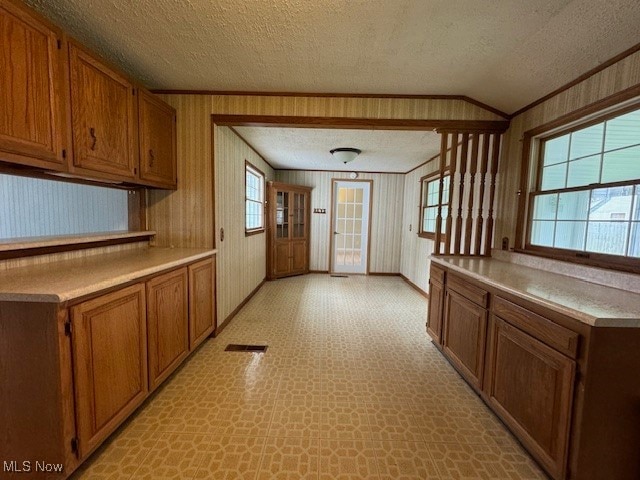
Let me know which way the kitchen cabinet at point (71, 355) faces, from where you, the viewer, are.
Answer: facing the viewer and to the right of the viewer

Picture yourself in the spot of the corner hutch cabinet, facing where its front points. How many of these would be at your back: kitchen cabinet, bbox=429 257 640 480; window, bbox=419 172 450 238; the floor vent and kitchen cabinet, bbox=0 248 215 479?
0

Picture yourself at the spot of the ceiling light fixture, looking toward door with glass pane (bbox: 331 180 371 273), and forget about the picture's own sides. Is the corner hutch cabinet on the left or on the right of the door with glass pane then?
left

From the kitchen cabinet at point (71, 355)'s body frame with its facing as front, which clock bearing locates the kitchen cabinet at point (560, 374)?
the kitchen cabinet at point (560, 374) is roughly at 12 o'clock from the kitchen cabinet at point (71, 355).

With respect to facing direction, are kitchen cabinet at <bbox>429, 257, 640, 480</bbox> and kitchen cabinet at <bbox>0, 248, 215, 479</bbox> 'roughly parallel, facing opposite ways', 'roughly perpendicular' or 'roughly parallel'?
roughly parallel, facing opposite ways

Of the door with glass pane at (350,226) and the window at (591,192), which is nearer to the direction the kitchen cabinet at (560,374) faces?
the door with glass pane

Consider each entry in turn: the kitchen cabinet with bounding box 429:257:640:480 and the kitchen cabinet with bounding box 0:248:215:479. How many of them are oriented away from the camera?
0

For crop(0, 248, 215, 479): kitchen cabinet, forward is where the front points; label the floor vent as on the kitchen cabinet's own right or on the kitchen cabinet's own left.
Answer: on the kitchen cabinet's own left

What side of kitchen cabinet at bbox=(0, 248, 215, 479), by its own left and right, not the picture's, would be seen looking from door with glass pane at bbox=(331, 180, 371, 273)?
left

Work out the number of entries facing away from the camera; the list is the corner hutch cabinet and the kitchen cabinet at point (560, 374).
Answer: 0

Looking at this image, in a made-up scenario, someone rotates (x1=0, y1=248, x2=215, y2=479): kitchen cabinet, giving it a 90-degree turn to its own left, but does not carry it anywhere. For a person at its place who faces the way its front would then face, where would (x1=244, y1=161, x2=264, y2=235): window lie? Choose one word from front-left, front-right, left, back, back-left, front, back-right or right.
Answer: front

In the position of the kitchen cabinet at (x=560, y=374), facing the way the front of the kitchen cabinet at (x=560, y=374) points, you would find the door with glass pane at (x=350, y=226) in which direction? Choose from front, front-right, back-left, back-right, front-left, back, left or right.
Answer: right

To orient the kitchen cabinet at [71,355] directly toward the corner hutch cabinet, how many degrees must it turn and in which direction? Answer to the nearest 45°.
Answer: approximately 90° to its left

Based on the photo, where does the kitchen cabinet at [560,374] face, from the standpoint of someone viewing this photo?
facing the viewer and to the left of the viewer

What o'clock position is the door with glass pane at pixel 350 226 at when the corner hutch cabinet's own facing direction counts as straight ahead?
The door with glass pane is roughly at 10 o'clock from the corner hutch cabinet.

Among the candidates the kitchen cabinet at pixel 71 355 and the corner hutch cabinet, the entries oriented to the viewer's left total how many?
0

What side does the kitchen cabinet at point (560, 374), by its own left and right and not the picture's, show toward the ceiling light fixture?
right

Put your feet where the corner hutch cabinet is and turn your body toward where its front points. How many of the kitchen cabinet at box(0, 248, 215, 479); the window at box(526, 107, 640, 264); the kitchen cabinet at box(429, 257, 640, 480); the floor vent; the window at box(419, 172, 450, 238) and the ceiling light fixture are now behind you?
0

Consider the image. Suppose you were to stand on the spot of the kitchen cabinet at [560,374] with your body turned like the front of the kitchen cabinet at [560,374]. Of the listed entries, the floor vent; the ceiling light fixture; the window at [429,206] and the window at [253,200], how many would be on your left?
0

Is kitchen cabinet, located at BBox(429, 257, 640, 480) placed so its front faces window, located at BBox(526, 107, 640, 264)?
no

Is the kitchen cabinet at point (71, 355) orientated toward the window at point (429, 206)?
no

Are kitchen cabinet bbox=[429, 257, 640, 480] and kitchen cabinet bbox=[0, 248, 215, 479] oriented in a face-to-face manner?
yes
